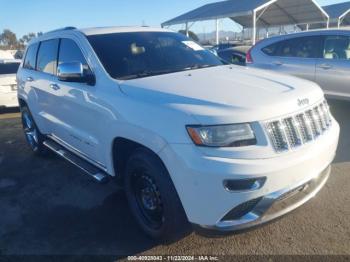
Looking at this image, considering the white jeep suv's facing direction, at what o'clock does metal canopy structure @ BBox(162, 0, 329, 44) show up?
The metal canopy structure is roughly at 8 o'clock from the white jeep suv.

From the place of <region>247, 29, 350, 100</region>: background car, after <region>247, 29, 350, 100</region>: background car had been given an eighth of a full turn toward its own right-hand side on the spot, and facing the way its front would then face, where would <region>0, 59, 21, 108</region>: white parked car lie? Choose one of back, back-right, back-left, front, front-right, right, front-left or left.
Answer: back-right

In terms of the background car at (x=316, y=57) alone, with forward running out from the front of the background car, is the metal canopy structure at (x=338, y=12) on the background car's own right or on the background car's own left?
on the background car's own left

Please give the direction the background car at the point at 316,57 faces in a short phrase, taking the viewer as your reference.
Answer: facing to the right of the viewer

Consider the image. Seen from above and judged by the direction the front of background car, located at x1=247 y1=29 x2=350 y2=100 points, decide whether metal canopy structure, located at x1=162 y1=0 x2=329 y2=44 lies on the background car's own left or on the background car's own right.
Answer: on the background car's own left

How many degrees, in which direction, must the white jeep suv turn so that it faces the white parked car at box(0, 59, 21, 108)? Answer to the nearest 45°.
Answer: approximately 180°

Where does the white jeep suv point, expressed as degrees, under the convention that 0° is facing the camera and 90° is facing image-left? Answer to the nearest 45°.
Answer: approximately 315°
